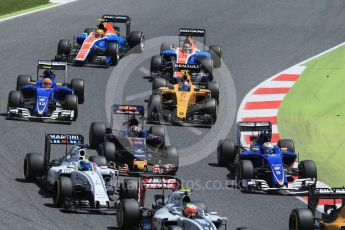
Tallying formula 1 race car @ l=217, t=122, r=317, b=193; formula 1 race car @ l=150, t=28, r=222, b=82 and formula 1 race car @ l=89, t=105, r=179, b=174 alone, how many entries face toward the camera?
3

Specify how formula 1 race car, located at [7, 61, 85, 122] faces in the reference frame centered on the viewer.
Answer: facing the viewer

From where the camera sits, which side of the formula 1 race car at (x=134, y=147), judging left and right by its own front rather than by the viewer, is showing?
front

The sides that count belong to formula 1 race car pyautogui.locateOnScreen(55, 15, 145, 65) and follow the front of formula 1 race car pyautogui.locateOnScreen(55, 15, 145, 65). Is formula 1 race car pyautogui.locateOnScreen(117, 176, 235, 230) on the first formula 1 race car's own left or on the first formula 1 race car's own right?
on the first formula 1 race car's own left

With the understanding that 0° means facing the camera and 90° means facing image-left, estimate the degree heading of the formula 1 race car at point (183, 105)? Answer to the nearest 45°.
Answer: approximately 0°

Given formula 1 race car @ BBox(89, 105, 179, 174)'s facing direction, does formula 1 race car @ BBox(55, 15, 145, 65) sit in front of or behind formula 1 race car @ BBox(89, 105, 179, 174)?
behind

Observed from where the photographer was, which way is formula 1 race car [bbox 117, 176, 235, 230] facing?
facing the viewer and to the right of the viewer

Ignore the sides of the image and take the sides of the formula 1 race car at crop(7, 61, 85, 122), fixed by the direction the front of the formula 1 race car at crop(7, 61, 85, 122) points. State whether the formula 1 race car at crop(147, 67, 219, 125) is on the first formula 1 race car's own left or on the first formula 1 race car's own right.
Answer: on the first formula 1 race car's own left

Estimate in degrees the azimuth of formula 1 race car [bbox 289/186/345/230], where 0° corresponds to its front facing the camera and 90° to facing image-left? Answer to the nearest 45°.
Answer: approximately 315°

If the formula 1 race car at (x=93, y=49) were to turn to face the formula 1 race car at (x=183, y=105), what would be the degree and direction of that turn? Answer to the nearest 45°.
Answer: approximately 90° to its left

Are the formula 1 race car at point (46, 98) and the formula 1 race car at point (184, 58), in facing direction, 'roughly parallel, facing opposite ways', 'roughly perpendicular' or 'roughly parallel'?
roughly parallel

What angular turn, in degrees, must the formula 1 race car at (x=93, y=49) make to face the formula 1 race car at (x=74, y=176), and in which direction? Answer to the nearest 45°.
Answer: approximately 45° to its left

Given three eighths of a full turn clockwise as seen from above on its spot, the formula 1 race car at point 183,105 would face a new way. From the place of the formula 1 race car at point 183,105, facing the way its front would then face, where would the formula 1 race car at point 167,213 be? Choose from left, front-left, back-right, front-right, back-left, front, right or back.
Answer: back-left

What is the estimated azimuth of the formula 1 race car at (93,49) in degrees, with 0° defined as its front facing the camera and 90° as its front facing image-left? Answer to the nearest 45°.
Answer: approximately 45°
